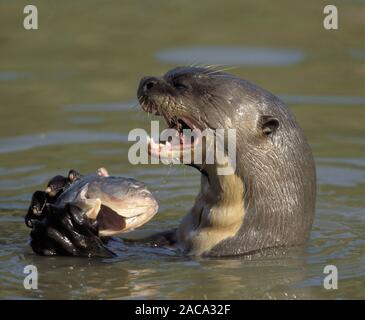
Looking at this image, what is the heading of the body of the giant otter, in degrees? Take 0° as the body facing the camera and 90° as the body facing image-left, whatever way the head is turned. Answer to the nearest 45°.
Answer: approximately 90°
